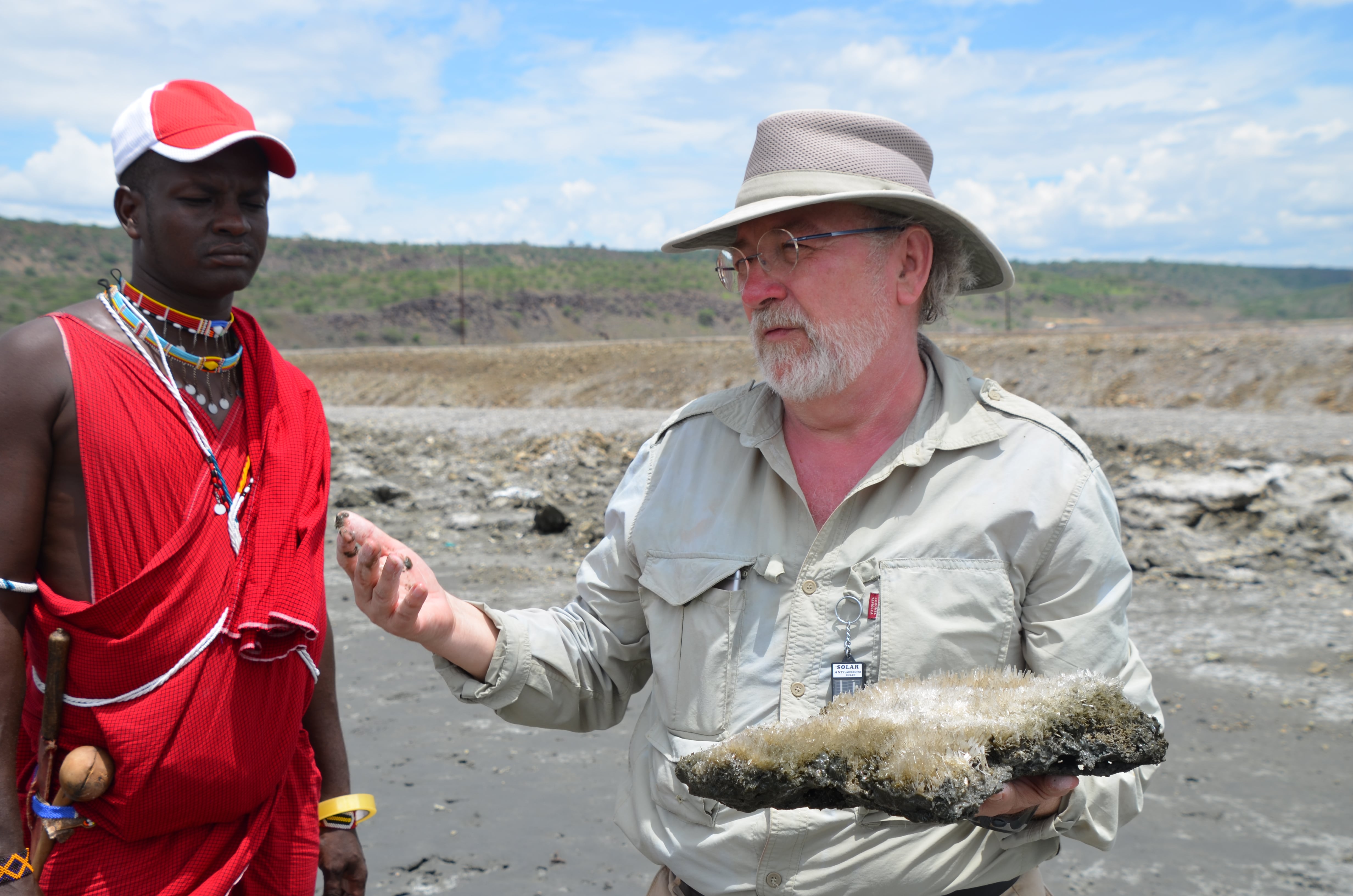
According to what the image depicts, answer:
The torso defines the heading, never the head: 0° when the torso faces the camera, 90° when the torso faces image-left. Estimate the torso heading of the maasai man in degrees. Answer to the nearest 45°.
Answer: approximately 315°

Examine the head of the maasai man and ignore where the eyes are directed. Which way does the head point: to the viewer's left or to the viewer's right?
to the viewer's right

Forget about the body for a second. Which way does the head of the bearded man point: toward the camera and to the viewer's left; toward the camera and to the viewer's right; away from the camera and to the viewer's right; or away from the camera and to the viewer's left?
toward the camera and to the viewer's left

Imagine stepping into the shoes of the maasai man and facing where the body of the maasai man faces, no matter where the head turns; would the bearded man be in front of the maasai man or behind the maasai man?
in front
